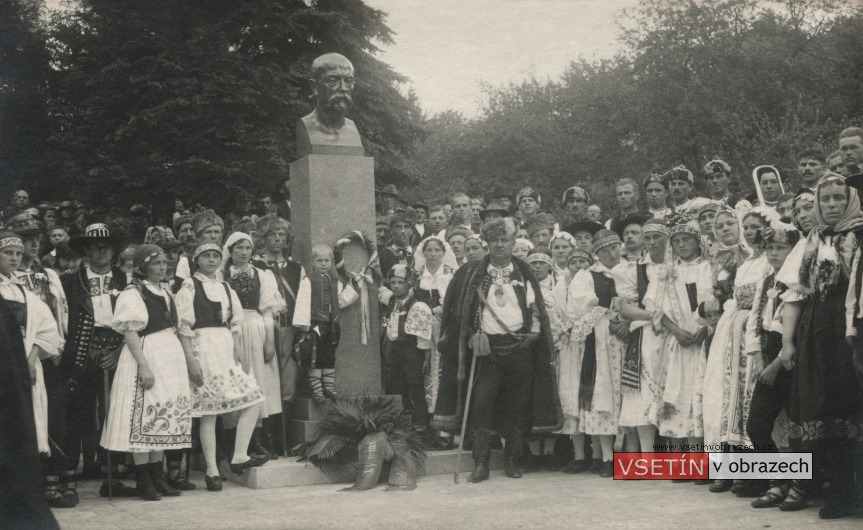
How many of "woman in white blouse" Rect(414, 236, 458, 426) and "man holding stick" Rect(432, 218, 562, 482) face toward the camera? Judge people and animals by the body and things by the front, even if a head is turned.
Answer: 2

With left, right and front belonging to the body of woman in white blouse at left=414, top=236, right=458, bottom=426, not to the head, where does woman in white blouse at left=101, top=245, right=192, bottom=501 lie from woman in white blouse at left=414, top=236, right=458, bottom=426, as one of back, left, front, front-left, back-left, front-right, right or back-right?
front-right

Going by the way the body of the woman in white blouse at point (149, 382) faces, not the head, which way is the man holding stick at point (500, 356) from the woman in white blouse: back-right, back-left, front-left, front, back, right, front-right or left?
front-left

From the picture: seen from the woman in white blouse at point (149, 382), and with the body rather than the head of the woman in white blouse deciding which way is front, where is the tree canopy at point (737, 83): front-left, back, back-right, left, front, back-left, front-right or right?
left

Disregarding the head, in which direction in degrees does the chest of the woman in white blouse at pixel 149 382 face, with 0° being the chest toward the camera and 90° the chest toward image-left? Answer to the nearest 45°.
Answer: approximately 315°

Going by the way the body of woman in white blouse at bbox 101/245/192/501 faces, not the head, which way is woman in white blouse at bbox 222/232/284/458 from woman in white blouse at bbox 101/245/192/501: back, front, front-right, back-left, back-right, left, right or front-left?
left

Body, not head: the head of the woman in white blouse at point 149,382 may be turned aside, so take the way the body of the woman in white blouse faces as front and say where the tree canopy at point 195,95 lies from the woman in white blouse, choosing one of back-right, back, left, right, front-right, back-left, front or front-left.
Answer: back-left

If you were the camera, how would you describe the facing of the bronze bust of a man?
facing the viewer and to the right of the viewer

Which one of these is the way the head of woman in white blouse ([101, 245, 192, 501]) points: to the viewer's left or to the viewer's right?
to the viewer's right
